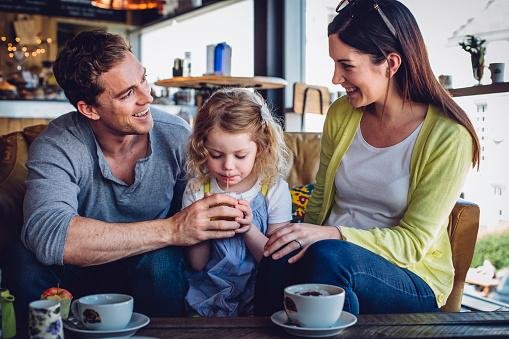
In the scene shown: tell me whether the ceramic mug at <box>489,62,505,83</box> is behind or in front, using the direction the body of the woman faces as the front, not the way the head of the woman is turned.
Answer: behind

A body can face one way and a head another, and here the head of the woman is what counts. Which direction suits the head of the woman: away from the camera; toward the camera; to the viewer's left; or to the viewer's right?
to the viewer's left

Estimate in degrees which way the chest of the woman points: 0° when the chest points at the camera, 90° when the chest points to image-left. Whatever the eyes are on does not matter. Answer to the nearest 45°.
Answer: approximately 45°

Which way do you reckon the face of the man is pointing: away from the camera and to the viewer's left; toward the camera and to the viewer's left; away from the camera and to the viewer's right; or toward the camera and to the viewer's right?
toward the camera and to the viewer's right

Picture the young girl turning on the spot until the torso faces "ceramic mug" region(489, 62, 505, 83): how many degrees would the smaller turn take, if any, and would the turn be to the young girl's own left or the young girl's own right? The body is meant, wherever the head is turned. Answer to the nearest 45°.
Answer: approximately 135° to the young girl's own left

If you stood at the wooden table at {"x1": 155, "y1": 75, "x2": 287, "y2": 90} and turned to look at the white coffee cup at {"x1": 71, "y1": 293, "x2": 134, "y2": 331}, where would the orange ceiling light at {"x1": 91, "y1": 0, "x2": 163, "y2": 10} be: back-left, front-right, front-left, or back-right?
back-right

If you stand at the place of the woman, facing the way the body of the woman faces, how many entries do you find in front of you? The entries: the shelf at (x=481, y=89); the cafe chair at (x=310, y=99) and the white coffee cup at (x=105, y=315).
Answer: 1

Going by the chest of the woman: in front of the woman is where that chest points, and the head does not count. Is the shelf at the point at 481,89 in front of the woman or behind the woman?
behind

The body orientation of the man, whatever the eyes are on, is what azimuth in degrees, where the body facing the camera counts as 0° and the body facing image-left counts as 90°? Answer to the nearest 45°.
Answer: approximately 315°

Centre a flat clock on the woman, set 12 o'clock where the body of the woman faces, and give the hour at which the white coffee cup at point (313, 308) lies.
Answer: The white coffee cup is roughly at 11 o'clock from the woman.

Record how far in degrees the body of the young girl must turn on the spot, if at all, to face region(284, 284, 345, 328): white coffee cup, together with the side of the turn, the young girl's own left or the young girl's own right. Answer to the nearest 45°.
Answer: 0° — they already face it

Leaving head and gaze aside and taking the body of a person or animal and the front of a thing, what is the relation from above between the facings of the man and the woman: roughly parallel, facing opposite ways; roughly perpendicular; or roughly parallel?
roughly perpendicular

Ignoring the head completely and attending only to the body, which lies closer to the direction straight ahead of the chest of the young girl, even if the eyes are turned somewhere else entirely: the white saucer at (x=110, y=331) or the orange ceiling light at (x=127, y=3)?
the white saucer
